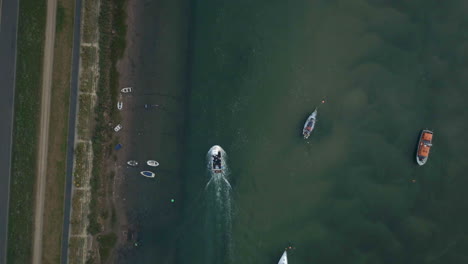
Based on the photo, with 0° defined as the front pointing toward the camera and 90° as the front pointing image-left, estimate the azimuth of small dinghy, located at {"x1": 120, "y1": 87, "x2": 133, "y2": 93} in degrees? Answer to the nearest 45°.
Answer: approximately 90°

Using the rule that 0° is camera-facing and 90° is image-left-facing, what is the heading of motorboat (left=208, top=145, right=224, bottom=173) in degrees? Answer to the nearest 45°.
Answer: approximately 180°

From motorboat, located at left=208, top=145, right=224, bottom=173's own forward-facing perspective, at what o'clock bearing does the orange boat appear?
The orange boat is roughly at 3 o'clock from the motorboat.

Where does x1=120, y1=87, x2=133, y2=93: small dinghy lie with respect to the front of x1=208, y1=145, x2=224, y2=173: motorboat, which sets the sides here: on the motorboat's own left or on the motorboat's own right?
on the motorboat's own left

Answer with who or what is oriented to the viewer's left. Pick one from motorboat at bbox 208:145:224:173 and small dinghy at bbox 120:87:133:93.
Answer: the small dinghy

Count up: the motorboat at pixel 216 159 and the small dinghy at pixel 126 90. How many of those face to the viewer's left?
1

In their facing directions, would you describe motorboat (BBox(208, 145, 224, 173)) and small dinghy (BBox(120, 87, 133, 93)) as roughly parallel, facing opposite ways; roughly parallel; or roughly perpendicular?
roughly perpendicular

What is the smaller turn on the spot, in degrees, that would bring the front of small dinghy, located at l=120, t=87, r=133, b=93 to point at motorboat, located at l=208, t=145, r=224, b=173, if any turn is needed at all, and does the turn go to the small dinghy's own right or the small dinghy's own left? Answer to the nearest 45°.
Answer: approximately 180°

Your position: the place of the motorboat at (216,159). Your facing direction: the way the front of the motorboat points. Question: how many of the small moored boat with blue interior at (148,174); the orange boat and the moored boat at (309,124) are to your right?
2

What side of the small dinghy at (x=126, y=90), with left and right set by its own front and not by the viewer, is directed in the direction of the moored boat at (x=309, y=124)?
back

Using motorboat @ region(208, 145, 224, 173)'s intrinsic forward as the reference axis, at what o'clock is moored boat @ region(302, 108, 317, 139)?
The moored boat is roughly at 3 o'clock from the motorboat.
